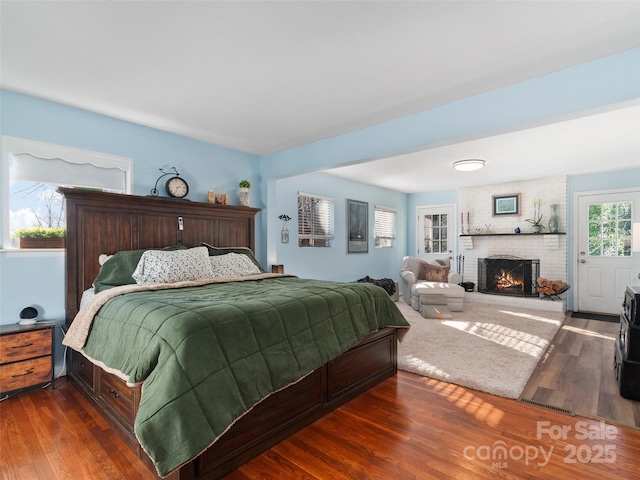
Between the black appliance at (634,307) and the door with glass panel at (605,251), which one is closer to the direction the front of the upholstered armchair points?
the black appliance

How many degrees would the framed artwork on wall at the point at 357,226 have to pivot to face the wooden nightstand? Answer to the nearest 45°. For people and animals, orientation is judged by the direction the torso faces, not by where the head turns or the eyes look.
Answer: approximately 90° to its right

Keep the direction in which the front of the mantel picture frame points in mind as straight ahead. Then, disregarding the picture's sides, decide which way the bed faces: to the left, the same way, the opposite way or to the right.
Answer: to the left

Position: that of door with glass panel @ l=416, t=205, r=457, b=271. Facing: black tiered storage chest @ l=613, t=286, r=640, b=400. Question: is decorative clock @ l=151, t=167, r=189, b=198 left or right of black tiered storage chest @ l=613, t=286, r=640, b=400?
right

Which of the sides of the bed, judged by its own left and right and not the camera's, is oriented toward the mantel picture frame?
left

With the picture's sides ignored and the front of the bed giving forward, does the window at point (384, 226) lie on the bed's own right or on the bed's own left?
on the bed's own left

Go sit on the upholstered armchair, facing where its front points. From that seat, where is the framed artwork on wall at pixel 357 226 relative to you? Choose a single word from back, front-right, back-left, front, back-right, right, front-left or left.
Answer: back-right

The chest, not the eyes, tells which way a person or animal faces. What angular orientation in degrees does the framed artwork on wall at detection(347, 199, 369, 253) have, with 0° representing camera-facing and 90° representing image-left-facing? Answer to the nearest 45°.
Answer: approximately 315°

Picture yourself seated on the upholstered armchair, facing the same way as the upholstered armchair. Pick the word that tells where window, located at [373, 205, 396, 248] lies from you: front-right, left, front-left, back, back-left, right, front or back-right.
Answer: back

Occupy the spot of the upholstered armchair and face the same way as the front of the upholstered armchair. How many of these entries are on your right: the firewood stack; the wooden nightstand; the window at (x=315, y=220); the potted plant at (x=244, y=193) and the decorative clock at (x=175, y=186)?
4

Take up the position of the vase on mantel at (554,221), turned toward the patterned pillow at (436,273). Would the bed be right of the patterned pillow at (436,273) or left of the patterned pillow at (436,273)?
left

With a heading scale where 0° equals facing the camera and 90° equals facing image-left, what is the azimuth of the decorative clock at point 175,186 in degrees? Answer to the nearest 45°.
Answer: approximately 0°

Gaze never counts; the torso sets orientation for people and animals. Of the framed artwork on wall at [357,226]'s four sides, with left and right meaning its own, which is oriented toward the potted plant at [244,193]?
right

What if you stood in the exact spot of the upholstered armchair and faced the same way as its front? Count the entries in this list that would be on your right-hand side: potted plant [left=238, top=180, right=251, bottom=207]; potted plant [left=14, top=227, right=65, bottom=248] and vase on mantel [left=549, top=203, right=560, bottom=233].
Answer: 2

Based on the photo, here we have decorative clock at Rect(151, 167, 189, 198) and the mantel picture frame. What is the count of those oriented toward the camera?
2
